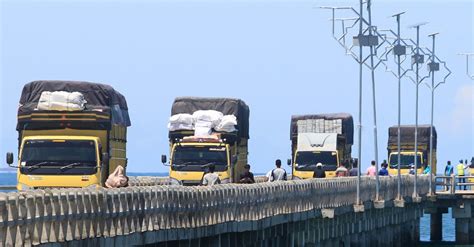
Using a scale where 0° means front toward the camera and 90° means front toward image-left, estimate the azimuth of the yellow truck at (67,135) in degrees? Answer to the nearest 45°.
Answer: approximately 0°
